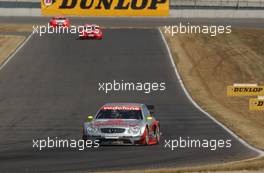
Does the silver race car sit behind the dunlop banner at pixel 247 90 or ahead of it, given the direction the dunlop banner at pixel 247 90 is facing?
ahead

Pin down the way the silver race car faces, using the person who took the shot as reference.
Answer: facing the viewer

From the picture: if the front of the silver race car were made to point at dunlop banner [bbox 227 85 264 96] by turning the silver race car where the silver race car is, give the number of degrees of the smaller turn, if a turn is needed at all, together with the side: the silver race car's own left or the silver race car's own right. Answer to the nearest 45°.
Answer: approximately 135° to the silver race car's own left

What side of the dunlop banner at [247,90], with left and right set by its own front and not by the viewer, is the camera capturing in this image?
front

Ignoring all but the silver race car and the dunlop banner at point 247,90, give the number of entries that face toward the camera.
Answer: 2

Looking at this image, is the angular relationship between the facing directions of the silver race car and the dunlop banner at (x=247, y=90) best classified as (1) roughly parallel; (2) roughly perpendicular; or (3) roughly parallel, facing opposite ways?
roughly parallel
